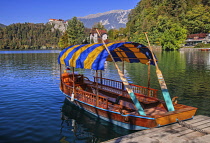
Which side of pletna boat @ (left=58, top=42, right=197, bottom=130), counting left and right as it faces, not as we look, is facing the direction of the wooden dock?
back

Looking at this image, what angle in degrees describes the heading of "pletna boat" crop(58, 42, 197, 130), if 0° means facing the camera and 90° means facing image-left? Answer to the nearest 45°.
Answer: approximately 135°
